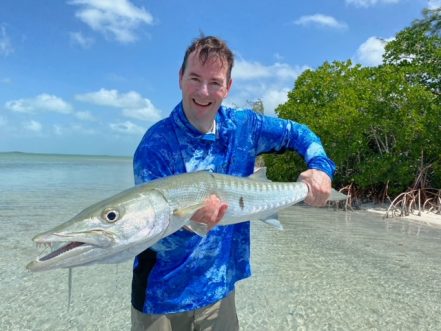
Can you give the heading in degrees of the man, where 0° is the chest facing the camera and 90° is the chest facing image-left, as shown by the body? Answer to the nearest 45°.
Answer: approximately 0°

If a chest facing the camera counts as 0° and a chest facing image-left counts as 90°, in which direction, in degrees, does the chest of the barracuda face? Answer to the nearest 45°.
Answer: approximately 45°
